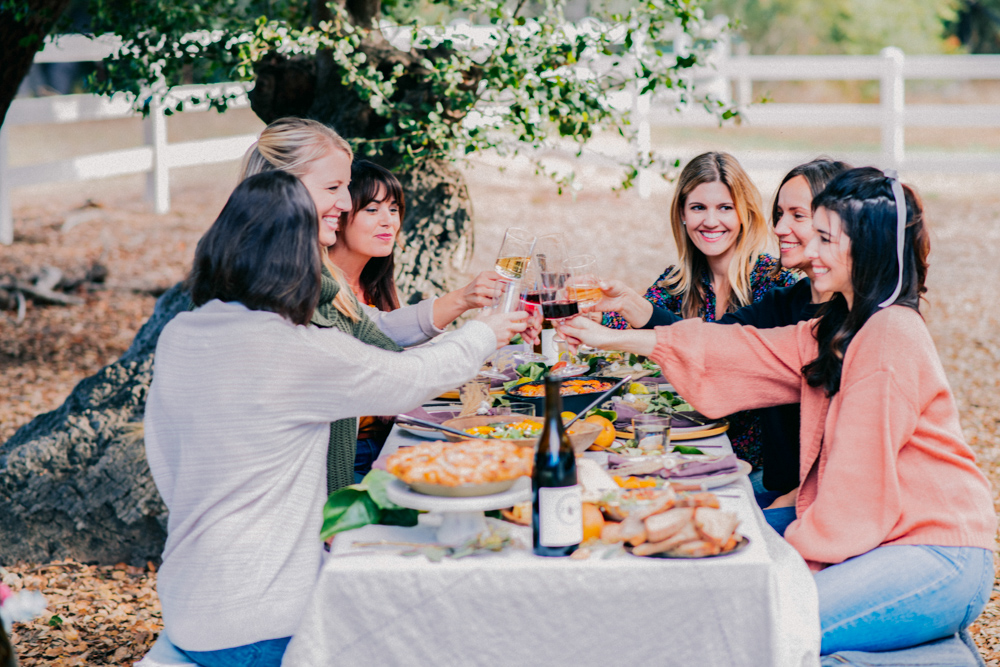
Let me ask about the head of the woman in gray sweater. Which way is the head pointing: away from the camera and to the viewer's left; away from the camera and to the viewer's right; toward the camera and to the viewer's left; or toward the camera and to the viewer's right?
away from the camera and to the viewer's right

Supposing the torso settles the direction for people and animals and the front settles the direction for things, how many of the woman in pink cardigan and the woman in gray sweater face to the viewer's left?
1

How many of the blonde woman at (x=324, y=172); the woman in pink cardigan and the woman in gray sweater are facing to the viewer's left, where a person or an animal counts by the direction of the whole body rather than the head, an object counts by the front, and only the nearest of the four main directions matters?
1

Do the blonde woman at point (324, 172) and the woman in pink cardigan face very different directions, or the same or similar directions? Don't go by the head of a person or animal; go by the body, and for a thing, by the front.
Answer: very different directions

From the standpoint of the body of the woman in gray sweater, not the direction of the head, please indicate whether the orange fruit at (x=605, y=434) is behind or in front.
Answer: in front

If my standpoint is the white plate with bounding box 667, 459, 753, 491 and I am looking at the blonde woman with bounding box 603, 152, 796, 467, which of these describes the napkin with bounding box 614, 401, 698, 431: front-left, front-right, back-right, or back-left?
front-left

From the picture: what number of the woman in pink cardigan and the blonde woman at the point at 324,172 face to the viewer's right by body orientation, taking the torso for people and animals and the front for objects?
1

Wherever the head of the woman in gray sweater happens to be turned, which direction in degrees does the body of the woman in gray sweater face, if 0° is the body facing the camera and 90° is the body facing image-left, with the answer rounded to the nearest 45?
approximately 225°

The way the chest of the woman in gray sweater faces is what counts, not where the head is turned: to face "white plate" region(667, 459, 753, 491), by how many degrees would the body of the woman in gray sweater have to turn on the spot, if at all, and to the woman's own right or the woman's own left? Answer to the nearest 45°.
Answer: approximately 45° to the woman's own right

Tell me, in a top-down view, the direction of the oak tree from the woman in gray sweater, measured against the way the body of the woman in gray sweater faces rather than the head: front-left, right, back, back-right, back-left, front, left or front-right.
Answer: front-left

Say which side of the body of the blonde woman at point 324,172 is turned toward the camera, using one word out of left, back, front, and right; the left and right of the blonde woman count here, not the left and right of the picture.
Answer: right

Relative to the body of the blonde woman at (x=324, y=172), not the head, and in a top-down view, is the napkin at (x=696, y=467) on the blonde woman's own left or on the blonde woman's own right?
on the blonde woman's own right

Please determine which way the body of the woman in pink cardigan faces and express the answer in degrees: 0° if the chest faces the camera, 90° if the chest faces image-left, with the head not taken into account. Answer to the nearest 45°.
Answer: approximately 90°
